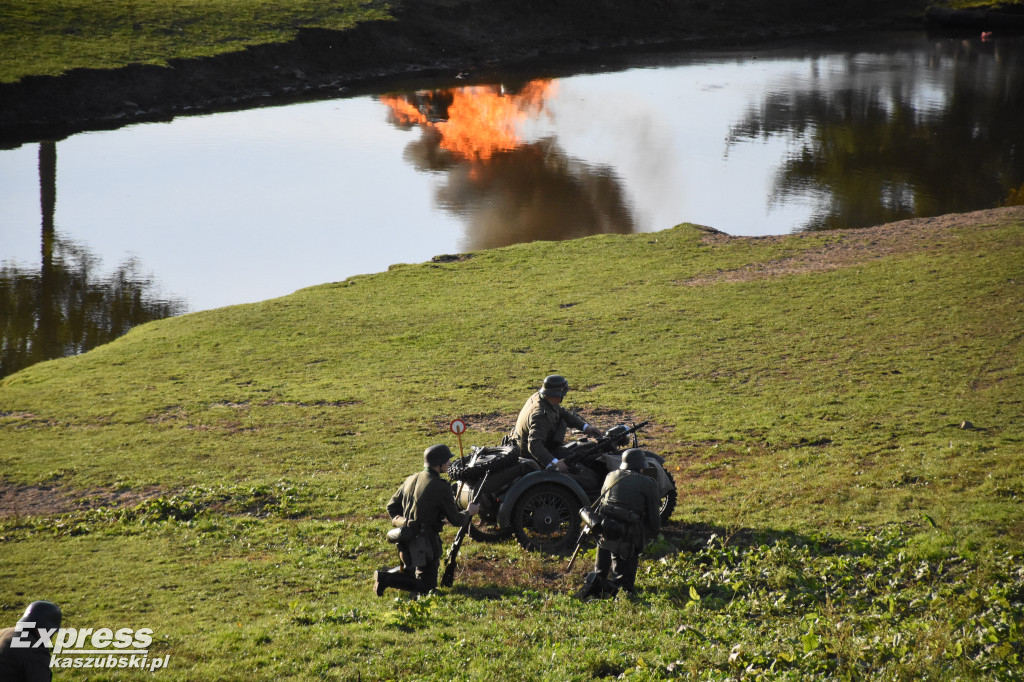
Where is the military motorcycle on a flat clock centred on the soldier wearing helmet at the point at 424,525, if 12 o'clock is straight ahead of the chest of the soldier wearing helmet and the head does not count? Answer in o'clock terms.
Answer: The military motorcycle is roughly at 12 o'clock from the soldier wearing helmet.

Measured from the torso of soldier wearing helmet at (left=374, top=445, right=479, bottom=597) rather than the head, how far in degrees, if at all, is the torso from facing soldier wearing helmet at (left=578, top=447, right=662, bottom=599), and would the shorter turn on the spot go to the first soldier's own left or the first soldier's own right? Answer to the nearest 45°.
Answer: approximately 45° to the first soldier's own right

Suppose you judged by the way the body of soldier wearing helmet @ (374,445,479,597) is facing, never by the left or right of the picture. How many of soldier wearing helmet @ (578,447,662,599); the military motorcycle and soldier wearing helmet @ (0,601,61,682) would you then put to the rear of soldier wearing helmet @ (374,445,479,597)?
1

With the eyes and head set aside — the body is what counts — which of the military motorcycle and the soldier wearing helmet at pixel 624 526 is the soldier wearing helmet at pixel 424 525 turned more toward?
the military motorcycle

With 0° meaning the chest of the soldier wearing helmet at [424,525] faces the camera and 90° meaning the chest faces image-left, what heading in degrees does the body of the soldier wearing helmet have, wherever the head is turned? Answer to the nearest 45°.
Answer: approximately 225°

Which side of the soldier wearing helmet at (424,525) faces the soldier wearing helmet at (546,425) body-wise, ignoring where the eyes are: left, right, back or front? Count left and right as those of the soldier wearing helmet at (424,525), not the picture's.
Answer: front

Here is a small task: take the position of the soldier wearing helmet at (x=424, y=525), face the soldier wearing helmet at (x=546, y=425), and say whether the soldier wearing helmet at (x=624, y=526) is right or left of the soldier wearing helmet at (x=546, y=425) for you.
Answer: right

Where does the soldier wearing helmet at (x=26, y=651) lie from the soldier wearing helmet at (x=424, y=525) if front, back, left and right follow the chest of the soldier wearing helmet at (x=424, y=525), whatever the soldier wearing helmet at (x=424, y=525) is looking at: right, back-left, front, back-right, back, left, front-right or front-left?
back

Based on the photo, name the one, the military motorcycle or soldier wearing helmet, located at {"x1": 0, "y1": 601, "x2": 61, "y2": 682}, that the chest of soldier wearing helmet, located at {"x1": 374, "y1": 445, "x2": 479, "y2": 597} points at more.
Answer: the military motorcycle

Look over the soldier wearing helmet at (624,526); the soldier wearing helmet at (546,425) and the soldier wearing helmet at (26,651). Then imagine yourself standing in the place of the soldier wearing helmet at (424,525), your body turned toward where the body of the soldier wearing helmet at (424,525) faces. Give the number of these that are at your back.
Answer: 1
